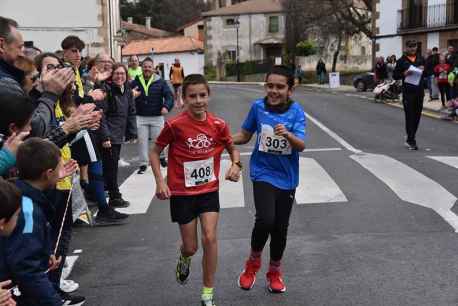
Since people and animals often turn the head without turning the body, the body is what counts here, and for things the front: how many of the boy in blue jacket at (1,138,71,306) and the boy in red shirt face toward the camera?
1

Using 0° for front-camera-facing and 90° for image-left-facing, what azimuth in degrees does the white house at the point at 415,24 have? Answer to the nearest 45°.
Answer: approximately 45°

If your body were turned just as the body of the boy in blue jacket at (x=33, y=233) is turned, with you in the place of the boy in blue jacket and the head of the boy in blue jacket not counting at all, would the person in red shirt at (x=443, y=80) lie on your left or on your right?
on your left

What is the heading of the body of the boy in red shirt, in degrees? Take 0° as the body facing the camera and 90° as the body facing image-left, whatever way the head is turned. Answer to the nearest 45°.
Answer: approximately 0°

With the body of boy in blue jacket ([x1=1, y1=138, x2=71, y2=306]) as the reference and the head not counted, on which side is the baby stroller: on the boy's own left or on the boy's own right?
on the boy's own left

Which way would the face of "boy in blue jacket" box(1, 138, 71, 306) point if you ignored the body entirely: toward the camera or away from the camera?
away from the camera

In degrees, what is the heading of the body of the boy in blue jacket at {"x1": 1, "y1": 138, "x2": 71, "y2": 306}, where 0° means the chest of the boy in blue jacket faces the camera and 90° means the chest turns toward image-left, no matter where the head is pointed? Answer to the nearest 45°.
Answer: approximately 270°

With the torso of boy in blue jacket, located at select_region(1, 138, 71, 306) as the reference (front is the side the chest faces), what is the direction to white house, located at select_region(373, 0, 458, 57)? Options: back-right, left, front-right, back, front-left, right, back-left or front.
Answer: front-left
